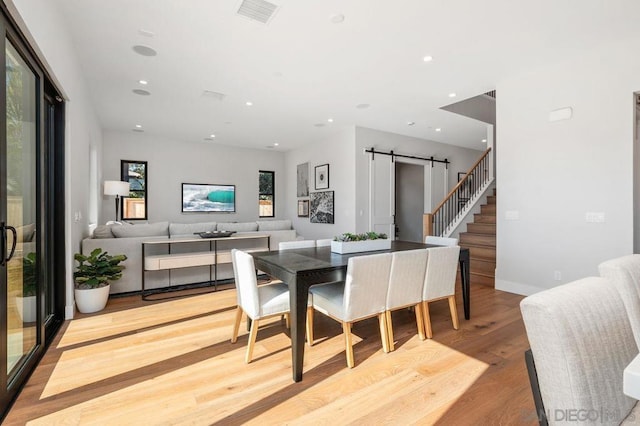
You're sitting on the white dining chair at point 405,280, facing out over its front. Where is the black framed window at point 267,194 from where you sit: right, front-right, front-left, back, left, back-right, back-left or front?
front

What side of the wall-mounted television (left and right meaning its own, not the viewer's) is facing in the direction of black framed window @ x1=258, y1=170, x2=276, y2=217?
left

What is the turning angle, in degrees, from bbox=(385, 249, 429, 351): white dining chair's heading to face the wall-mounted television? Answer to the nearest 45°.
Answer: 0° — it already faces it

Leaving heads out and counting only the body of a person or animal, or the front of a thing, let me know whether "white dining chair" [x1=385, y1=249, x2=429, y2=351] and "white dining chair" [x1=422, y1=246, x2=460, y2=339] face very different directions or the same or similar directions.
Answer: same or similar directions

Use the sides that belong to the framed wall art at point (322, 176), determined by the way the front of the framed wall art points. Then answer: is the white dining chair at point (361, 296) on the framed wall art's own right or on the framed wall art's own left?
on the framed wall art's own left

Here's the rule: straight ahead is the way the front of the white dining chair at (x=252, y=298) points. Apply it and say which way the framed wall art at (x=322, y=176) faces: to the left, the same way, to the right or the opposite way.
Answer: the opposite way

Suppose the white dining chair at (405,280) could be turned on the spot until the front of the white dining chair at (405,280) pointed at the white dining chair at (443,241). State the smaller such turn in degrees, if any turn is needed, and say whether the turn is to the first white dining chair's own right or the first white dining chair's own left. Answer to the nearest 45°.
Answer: approximately 45° to the first white dining chair's own right

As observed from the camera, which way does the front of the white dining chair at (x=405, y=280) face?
facing away from the viewer and to the left of the viewer

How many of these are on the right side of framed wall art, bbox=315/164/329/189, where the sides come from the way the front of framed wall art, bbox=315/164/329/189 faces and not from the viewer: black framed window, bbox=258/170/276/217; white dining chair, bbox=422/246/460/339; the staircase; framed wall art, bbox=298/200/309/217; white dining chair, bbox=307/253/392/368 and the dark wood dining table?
2

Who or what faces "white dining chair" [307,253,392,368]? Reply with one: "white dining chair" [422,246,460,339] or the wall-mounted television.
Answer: the wall-mounted television

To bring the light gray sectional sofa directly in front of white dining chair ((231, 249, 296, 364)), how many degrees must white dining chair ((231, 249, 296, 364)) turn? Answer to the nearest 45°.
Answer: approximately 90° to its left

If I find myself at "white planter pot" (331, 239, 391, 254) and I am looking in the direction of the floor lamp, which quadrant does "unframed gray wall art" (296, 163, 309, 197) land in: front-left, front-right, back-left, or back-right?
front-right

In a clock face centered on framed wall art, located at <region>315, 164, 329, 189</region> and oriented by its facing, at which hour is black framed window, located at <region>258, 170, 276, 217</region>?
The black framed window is roughly at 3 o'clock from the framed wall art.

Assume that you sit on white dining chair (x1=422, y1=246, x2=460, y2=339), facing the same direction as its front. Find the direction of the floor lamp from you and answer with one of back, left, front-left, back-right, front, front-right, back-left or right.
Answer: front-left

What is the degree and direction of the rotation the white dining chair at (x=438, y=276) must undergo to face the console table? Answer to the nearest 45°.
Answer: approximately 45° to its left

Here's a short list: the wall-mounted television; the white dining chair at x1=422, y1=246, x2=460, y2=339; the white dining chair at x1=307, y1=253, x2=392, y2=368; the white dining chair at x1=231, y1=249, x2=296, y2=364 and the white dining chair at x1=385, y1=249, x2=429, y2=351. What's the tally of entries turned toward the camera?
1
